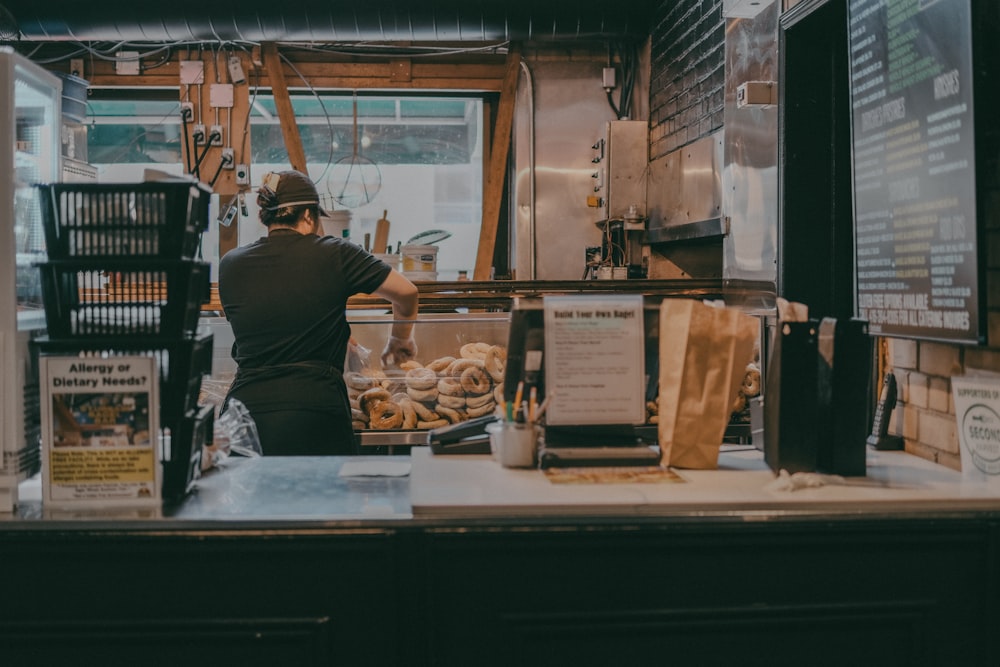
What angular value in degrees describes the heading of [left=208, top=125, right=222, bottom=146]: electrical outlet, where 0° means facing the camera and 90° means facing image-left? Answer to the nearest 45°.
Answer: approximately 0°

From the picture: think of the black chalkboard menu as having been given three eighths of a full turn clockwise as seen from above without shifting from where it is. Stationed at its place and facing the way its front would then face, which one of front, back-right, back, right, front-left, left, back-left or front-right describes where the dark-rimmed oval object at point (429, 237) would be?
front-left

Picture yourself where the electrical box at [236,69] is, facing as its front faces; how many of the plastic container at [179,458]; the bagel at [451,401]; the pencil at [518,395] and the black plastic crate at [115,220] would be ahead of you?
4

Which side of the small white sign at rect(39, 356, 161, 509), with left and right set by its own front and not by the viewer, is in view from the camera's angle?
front

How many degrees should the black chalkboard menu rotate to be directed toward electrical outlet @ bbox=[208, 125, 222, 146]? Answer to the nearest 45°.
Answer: approximately 90° to its right

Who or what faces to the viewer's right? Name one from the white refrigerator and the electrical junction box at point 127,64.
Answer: the white refrigerator

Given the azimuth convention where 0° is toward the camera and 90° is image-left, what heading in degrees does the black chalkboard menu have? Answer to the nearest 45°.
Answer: approximately 45°

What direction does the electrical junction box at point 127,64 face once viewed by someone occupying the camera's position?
facing the viewer

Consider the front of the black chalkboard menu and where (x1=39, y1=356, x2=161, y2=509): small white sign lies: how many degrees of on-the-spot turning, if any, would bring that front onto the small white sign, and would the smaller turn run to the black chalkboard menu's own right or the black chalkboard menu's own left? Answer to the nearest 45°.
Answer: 0° — it already faces it

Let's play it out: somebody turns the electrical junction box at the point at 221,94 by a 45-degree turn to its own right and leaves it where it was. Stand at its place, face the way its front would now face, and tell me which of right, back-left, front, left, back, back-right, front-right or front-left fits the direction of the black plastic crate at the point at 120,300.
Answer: front-left

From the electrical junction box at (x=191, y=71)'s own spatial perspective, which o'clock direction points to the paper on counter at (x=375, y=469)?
The paper on counter is roughly at 12 o'clock from the electrical junction box.

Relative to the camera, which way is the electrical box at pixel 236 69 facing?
toward the camera

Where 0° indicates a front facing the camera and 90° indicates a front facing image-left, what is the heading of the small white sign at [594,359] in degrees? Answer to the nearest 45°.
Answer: approximately 0°
